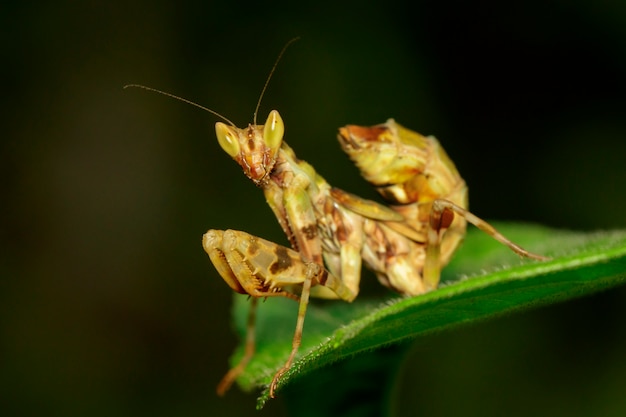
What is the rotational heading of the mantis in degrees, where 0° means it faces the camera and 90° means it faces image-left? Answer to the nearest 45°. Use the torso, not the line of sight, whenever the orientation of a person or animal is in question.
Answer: approximately 45°
